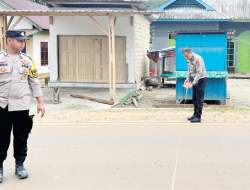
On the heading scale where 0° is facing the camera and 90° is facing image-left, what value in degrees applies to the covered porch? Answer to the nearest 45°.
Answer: approximately 0°

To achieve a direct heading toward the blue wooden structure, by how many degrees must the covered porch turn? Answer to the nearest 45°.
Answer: approximately 90° to its left

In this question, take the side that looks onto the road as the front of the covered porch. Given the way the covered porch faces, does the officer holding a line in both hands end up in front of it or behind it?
in front

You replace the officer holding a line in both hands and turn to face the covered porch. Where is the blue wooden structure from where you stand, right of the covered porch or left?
right

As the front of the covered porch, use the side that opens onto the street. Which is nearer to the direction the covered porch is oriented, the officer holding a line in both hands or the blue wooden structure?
the officer holding a line in both hands
